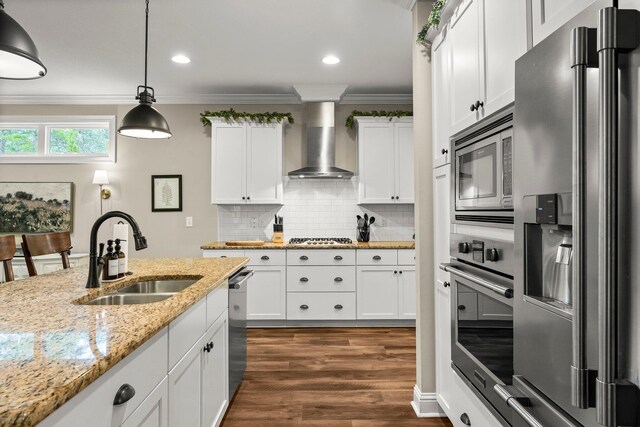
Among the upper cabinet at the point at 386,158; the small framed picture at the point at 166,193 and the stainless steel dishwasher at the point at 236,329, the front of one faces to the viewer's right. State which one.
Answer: the stainless steel dishwasher

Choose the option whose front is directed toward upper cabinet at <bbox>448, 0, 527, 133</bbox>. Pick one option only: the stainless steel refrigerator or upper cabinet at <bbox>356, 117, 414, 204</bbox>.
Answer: upper cabinet at <bbox>356, 117, 414, 204</bbox>

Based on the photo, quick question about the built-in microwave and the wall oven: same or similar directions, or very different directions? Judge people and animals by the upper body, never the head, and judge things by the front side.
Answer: same or similar directions

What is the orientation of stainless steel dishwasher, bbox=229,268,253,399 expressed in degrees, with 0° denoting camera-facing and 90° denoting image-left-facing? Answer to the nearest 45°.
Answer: approximately 270°

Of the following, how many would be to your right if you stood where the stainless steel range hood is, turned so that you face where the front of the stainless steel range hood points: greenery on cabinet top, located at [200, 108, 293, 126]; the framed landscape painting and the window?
3

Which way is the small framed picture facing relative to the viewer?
toward the camera

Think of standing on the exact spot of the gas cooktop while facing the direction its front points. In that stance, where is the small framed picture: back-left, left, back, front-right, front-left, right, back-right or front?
right

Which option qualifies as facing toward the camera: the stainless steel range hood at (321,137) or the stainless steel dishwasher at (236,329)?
the stainless steel range hood

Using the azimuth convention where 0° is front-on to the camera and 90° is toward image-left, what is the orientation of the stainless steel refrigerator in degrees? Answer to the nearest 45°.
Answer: approximately 45°

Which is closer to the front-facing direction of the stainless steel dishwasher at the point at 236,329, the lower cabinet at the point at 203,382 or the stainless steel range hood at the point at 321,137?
the stainless steel range hood

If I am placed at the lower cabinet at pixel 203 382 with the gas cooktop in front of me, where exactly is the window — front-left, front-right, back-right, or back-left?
front-left

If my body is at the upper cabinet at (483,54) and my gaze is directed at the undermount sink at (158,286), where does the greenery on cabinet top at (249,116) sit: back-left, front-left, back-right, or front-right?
front-right

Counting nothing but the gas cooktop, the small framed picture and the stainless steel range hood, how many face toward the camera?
3

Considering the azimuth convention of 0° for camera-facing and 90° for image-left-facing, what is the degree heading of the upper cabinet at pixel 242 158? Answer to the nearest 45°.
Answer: approximately 0°

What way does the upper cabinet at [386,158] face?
toward the camera

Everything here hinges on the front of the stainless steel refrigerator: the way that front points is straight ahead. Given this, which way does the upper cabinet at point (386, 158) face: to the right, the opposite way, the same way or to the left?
to the left

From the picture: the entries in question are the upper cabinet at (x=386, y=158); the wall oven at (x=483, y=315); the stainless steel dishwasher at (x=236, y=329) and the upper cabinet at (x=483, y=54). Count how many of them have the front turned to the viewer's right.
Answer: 1

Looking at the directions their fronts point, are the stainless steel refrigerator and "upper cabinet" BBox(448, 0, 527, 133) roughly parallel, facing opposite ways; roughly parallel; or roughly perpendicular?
roughly parallel

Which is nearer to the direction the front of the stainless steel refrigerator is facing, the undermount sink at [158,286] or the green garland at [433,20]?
the undermount sink

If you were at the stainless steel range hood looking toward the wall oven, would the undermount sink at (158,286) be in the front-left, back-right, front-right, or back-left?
front-right

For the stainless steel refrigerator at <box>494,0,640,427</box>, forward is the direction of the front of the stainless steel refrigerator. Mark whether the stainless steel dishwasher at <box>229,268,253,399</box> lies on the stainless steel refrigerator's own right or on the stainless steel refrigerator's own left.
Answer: on the stainless steel refrigerator's own right
